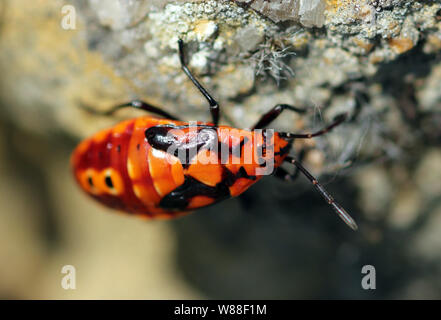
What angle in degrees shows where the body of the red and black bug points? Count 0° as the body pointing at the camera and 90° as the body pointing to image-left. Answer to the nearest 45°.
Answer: approximately 270°
